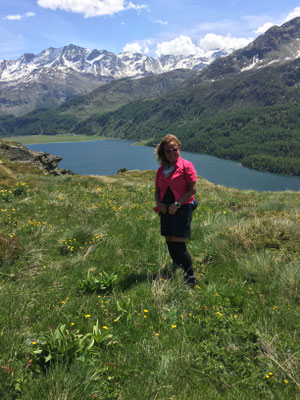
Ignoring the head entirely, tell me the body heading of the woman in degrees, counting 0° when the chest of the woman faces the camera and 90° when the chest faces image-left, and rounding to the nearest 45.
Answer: approximately 45°
